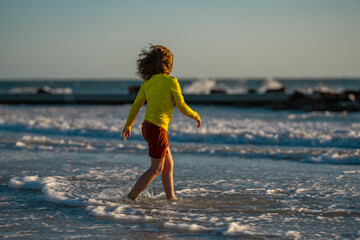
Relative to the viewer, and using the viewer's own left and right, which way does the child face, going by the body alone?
facing away from the viewer and to the right of the viewer
